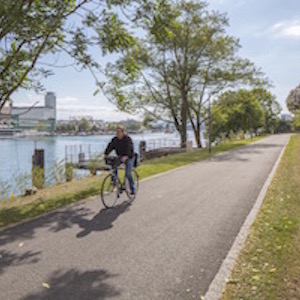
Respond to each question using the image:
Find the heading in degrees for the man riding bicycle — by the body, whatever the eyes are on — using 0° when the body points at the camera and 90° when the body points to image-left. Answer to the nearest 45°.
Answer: approximately 45°

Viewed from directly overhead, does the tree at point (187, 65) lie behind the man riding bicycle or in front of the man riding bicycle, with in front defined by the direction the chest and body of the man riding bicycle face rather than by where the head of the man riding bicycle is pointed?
behind
